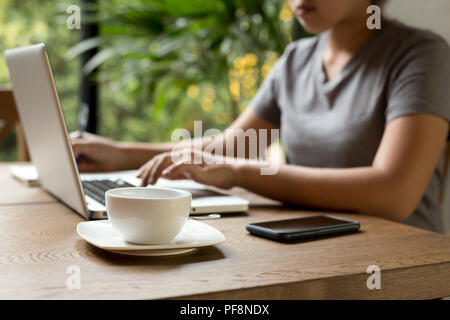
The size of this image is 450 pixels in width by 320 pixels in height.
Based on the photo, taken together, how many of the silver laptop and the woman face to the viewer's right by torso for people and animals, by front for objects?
1

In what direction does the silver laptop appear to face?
to the viewer's right

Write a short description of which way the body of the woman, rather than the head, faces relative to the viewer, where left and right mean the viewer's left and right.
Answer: facing the viewer and to the left of the viewer

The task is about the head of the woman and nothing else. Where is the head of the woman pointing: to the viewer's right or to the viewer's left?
to the viewer's left
